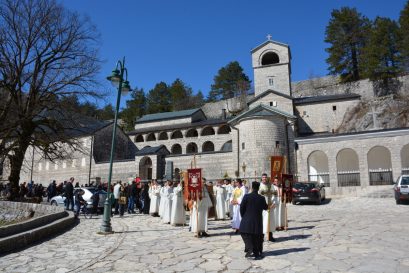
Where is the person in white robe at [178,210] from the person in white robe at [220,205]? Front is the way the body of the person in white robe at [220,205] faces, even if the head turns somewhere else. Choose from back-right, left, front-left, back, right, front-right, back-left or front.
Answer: front-right

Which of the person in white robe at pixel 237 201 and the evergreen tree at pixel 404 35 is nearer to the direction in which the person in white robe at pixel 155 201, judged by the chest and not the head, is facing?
the person in white robe

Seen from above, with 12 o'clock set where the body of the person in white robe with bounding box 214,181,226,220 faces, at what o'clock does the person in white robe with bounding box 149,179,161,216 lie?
the person in white robe with bounding box 149,179,161,216 is roughly at 4 o'clock from the person in white robe with bounding box 214,181,226,220.

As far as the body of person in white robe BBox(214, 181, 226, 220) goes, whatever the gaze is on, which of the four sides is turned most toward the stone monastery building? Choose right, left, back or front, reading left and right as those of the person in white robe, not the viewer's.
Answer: back

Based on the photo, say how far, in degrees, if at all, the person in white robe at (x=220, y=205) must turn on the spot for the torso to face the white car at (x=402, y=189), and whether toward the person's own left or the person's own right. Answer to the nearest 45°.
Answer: approximately 90° to the person's own left

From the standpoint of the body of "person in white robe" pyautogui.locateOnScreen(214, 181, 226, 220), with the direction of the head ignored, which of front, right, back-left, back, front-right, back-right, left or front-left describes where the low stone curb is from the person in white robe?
front-right

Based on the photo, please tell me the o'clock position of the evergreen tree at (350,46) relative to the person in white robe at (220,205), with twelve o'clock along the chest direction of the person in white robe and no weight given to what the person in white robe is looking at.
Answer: The evergreen tree is roughly at 7 o'clock from the person in white robe.

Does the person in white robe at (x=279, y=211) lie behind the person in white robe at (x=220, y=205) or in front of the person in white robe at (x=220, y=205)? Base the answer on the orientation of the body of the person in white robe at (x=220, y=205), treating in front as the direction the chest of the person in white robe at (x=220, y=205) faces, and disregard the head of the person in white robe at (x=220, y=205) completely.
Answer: in front

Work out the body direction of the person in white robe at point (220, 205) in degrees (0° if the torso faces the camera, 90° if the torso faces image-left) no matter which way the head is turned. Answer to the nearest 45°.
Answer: approximately 0°

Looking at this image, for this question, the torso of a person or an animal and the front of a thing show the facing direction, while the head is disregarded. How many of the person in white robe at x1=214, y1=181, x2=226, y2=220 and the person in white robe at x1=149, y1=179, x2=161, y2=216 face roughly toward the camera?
2

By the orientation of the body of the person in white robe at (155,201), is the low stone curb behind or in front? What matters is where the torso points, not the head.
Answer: in front
